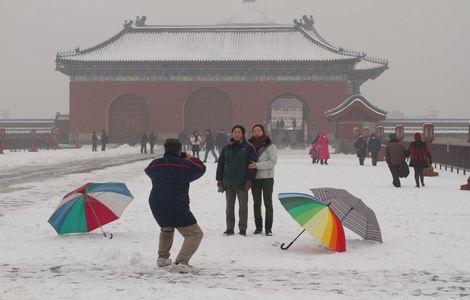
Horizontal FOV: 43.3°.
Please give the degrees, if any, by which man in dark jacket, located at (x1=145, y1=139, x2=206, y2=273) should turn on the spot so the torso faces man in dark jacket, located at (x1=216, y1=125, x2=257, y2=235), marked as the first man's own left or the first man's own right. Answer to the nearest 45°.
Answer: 0° — they already face them

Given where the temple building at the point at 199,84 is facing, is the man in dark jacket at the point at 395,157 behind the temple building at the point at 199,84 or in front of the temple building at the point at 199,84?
in front

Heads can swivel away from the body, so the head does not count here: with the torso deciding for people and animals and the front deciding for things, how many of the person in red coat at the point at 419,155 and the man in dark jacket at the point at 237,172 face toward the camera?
1

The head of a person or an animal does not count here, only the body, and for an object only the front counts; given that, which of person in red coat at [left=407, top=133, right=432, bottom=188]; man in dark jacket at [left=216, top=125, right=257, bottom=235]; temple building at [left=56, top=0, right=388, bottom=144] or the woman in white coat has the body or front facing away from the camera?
the person in red coat

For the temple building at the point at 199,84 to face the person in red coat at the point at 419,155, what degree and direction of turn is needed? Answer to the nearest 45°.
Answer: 0° — it already faces them

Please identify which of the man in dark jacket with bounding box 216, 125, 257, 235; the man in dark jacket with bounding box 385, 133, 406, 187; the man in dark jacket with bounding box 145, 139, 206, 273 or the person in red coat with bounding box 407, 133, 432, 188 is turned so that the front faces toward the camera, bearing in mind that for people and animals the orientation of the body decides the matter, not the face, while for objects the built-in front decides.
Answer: the man in dark jacket with bounding box 216, 125, 257, 235

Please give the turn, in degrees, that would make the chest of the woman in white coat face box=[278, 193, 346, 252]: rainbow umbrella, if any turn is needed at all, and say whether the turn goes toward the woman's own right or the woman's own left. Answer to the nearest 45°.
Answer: approximately 90° to the woman's own left

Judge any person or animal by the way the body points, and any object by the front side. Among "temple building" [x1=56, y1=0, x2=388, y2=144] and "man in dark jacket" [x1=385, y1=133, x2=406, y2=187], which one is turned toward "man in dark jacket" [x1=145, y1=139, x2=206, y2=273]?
the temple building

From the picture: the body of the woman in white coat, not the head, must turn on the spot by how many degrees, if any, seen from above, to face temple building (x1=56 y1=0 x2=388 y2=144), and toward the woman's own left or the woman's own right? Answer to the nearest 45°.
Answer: approximately 135° to the woman's own right

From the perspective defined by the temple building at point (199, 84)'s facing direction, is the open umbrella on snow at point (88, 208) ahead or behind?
ahead

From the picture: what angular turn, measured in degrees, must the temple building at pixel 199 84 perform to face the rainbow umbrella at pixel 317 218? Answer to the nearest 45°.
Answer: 0° — it already faces it
